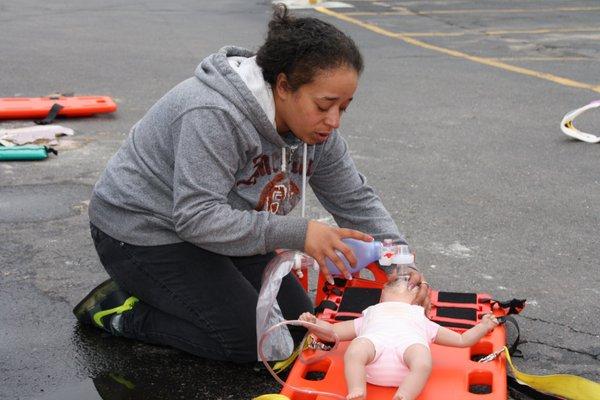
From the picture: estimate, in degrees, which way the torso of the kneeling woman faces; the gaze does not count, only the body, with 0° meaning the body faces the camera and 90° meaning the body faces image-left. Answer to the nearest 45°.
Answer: approximately 315°

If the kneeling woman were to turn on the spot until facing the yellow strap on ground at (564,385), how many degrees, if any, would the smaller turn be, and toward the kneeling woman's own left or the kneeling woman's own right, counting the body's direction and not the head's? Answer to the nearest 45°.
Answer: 0° — they already face it

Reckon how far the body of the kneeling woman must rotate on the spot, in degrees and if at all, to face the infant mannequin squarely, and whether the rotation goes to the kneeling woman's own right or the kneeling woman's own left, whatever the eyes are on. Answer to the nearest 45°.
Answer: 0° — they already face it

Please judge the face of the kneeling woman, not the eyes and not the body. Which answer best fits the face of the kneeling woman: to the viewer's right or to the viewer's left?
to the viewer's right

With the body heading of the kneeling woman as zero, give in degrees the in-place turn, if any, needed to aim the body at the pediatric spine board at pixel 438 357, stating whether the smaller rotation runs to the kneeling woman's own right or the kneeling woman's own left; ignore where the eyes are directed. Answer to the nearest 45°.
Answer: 0° — they already face it

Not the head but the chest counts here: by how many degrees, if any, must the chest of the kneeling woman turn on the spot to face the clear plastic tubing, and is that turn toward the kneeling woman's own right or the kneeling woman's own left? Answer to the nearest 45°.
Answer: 0° — they already face it

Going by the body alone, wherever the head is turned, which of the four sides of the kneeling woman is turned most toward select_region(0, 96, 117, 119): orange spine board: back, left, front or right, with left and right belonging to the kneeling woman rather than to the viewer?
back
